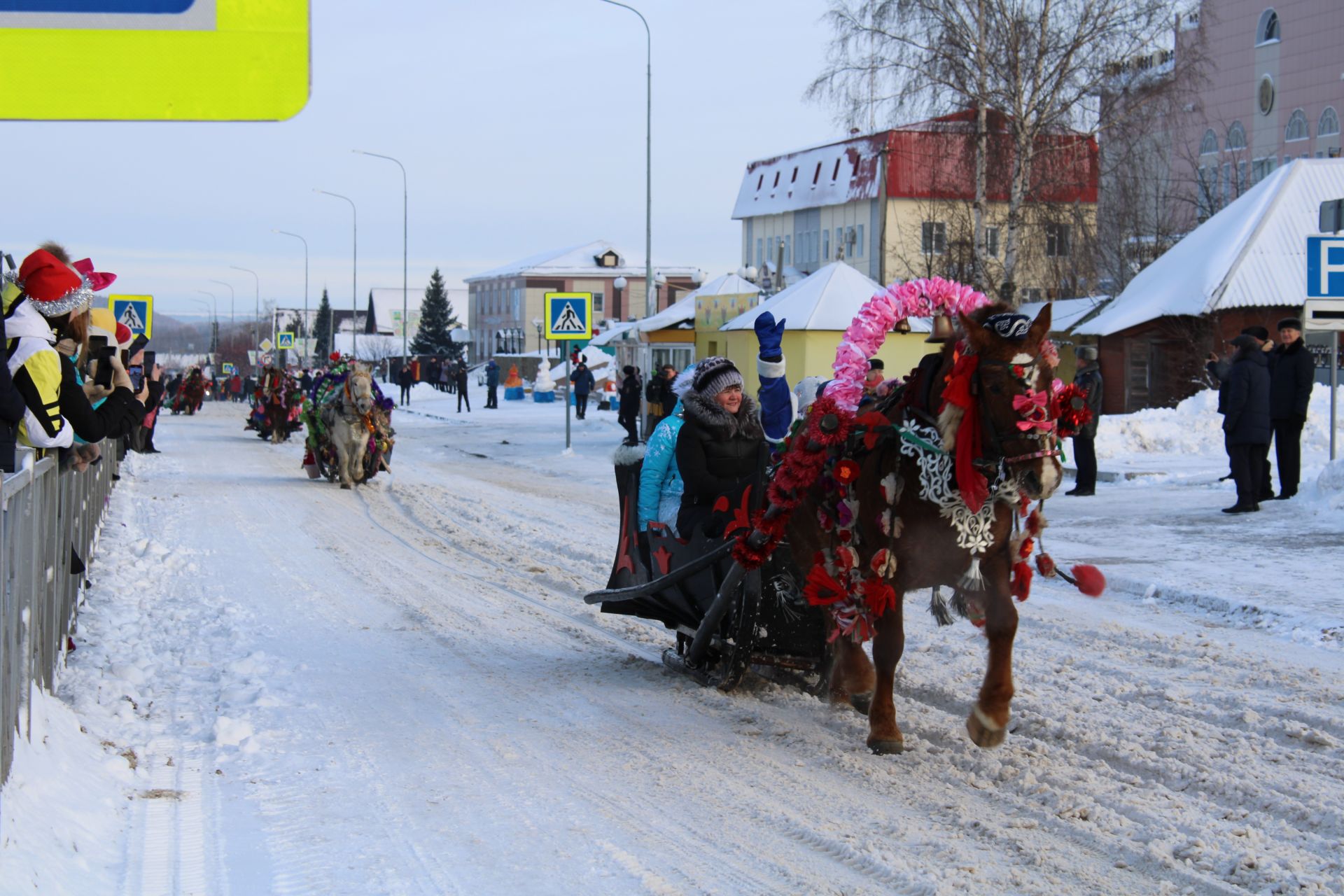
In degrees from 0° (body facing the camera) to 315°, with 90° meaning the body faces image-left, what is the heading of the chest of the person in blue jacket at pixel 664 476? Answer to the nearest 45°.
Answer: approximately 315°

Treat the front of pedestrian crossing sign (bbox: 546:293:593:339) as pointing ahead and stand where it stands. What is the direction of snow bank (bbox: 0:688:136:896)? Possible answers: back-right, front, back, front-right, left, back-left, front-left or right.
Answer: front

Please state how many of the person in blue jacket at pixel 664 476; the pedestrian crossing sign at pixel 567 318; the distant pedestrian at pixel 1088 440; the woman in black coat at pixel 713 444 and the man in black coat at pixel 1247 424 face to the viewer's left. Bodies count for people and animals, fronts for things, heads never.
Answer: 2

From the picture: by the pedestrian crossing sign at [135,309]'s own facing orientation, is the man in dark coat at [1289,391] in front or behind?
in front

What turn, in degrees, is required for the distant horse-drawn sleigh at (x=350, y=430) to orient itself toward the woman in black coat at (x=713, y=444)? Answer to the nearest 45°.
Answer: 0° — it already faces them

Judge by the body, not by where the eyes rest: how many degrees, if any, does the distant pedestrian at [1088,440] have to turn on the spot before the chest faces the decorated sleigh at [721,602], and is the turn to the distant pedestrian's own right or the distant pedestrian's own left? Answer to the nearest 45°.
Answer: approximately 90° to the distant pedestrian's own left

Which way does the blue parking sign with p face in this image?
toward the camera

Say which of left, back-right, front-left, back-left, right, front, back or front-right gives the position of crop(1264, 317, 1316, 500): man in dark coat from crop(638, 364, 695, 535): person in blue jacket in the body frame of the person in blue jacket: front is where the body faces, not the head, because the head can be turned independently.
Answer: left

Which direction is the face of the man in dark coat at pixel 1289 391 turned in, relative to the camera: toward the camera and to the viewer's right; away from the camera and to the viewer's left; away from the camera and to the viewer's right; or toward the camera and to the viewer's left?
toward the camera and to the viewer's left

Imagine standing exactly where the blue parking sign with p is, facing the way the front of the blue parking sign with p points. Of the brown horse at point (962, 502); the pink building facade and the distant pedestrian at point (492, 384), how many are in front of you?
1

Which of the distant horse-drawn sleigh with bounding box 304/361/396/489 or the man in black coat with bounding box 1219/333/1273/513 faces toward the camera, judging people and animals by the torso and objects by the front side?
the distant horse-drawn sleigh

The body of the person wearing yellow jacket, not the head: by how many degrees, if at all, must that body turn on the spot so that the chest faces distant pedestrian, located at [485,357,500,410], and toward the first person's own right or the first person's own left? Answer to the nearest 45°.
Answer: approximately 90° to the first person's own left

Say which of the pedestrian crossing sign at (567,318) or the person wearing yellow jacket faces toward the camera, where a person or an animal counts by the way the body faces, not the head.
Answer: the pedestrian crossing sign

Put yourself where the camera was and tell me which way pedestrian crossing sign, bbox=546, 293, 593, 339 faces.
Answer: facing the viewer

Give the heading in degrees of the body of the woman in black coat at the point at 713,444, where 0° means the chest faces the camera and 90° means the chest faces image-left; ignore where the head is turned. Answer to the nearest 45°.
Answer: approximately 315°
